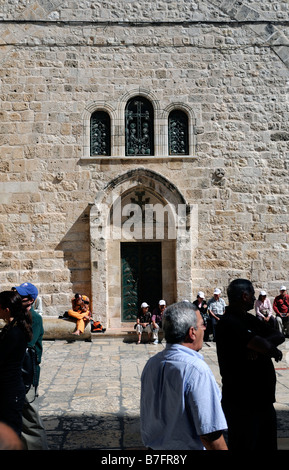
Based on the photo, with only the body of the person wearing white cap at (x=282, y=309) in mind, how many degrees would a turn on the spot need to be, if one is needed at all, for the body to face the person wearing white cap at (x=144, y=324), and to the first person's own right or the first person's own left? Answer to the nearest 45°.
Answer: approximately 90° to the first person's own right

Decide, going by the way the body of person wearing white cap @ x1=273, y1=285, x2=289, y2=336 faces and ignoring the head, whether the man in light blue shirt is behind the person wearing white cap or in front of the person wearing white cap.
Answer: in front

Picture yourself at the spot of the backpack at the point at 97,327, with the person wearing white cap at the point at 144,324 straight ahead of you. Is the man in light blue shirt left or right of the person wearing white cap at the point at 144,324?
right

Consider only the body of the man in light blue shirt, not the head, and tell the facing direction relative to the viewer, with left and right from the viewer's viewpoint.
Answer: facing away from the viewer and to the right of the viewer

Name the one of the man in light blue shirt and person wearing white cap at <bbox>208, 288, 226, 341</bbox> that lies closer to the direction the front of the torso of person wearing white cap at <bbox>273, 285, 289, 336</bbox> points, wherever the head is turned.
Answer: the man in light blue shirt

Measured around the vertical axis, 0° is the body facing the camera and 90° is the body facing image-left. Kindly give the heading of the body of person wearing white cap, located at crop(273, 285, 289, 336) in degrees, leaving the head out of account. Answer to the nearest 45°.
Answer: approximately 0°

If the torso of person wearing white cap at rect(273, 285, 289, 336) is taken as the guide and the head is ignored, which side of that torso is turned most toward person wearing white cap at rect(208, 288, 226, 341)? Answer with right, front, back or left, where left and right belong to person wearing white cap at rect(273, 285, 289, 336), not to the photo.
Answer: right
